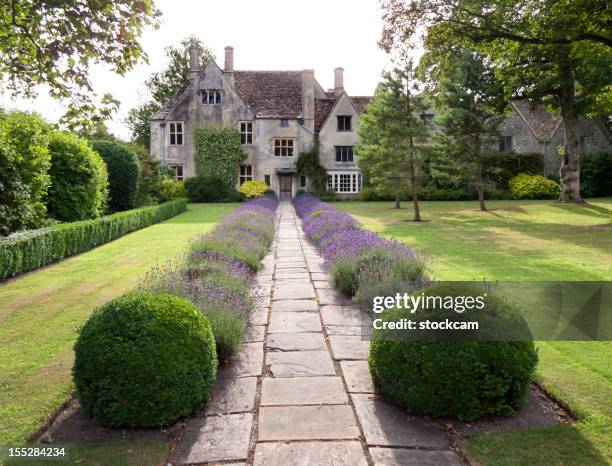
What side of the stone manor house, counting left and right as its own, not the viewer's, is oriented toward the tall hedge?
front

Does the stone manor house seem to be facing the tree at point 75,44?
yes

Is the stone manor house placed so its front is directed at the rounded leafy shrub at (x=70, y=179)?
yes

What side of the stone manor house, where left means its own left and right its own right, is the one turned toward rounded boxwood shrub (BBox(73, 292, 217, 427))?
front

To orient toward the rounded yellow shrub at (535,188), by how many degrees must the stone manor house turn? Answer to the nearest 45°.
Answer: approximately 90° to its left

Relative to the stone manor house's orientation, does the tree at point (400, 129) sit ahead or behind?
ahead

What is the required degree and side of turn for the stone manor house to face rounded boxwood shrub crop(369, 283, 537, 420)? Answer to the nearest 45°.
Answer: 0° — it already faces it

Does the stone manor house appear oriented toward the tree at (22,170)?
yes

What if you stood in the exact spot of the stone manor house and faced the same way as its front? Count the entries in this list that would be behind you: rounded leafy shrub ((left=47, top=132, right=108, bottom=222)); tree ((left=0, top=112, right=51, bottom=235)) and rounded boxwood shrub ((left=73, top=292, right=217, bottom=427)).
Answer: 0

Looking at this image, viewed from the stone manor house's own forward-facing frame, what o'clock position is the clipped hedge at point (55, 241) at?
The clipped hedge is roughly at 12 o'clock from the stone manor house.

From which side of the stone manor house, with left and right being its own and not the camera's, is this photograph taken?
front

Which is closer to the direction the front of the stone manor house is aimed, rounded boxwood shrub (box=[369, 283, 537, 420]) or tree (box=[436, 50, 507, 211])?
the rounded boxwood shrub

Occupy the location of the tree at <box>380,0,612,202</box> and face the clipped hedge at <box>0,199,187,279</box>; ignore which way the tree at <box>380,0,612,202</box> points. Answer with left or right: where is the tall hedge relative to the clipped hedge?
right
